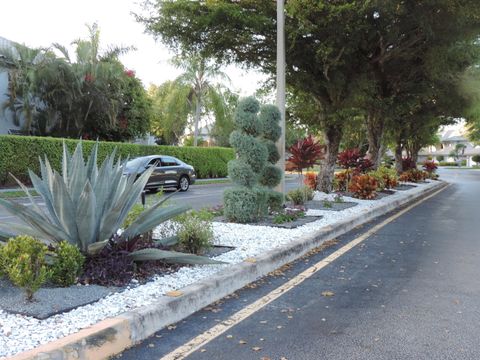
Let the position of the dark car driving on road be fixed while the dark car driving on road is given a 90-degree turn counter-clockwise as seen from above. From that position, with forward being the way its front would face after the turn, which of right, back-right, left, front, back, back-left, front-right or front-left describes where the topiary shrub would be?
front-right
